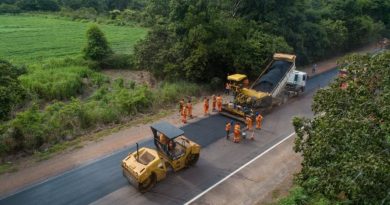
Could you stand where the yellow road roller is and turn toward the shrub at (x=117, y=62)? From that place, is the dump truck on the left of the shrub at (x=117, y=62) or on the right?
right

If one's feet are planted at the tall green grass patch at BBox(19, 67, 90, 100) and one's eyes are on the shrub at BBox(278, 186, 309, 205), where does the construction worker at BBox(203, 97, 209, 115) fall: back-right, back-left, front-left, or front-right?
front-left

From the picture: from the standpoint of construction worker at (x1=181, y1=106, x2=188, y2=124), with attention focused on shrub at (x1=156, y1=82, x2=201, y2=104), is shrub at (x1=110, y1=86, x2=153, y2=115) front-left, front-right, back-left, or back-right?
front-left

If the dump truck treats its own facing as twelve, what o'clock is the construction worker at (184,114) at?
The construction worker is roughly at 6 o'clock from the dump truck.

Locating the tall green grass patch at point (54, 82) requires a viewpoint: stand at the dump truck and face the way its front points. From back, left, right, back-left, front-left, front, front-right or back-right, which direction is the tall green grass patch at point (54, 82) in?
back-left

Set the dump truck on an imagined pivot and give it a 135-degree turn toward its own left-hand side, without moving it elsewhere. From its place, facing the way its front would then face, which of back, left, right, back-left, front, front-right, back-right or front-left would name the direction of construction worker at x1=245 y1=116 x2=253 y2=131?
left

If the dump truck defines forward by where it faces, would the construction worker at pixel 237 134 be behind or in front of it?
behind

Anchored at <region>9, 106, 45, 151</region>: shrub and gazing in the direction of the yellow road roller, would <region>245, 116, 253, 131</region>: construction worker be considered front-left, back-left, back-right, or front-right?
front-left

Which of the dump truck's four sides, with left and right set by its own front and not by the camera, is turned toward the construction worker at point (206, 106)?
back

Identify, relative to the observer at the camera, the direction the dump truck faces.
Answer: facing away from the viewer and to the right of the viewer

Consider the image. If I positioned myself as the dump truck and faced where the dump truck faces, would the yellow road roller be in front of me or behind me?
behind

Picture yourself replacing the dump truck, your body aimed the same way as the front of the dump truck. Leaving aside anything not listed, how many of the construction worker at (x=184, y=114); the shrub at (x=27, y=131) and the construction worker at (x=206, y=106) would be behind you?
3

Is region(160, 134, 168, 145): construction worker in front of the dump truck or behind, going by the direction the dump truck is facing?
behind
